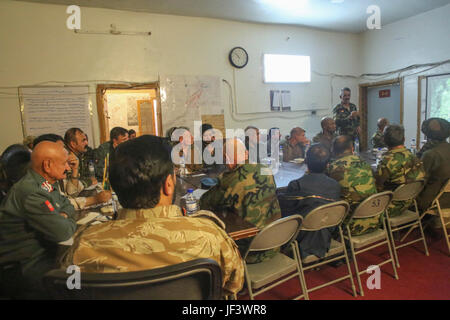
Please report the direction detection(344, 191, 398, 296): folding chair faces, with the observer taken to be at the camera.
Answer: facing away from the viewer and to the left of the viewer

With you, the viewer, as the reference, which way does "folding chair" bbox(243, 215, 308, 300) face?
facing away from the viewer and to the left of the viewer

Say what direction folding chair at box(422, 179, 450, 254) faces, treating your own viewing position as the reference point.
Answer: facing to the left of the viewer

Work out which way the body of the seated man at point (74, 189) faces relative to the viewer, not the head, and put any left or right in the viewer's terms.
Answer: facing to the right of the viewer

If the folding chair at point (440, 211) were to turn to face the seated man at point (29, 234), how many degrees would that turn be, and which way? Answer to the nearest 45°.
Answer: approximately 45° to its left

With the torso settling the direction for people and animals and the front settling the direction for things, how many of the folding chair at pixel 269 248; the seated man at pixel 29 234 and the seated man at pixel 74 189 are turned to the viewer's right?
2

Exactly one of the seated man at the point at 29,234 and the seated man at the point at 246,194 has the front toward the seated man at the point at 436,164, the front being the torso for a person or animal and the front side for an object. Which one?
the seated man at the point at 29,234

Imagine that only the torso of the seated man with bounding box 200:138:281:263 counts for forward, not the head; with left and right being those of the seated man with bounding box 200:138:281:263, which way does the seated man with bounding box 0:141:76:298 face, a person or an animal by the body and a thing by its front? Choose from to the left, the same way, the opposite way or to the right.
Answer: to the right

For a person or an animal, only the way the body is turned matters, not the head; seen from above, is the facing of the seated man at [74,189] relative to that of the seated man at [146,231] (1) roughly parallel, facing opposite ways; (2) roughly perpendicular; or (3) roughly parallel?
roughly perpendicular

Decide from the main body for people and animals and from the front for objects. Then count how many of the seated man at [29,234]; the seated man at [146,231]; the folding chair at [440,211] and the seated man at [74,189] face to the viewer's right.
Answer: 2

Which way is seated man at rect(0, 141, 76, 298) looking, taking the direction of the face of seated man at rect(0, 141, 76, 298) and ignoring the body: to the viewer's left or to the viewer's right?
to the viewer's right

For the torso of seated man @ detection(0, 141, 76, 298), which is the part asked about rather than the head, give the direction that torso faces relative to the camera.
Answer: to the viewer's right

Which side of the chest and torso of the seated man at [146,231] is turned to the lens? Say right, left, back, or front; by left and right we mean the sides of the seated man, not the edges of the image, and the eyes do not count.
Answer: back
